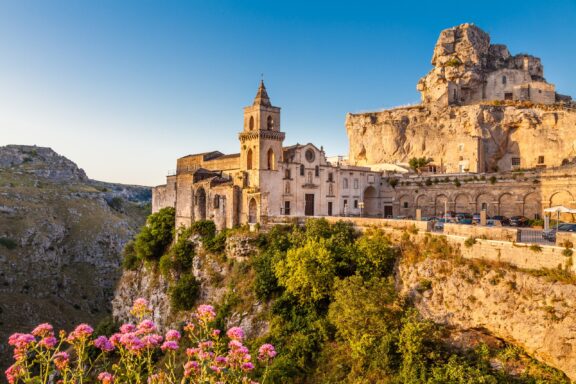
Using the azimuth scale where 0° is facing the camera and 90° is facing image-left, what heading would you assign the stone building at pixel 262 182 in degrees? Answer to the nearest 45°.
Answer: approximately 315°

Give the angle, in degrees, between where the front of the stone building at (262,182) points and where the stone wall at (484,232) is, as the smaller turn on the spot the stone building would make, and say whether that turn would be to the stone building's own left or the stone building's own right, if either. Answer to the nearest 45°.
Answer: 0° — it already faces it

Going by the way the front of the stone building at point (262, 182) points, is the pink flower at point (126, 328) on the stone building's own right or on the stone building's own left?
on the stone building's own right

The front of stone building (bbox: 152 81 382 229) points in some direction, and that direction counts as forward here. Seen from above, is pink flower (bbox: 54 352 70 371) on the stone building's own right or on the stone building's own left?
on the stone building's own right

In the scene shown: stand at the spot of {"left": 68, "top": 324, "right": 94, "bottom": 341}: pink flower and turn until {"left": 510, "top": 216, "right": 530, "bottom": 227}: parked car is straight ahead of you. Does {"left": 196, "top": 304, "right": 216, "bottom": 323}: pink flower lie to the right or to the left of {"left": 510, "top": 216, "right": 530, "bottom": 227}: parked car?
right

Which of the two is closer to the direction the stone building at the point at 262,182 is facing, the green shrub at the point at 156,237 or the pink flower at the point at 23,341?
the pink flower

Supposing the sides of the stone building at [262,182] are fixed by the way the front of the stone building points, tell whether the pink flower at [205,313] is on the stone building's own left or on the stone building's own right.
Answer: on the stone building's own right

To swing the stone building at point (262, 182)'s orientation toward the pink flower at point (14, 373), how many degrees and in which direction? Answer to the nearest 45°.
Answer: approximately 45° to its right

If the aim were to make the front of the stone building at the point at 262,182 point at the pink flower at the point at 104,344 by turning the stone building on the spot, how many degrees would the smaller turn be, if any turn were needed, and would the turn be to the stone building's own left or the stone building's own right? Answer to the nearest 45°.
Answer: approximately 45° to the stone building's own right

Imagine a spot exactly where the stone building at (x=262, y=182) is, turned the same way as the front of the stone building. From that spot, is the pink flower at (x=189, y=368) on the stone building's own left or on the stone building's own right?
on the stone building's own right

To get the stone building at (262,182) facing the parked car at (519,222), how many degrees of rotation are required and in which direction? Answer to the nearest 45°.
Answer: approximately 45° to its left
